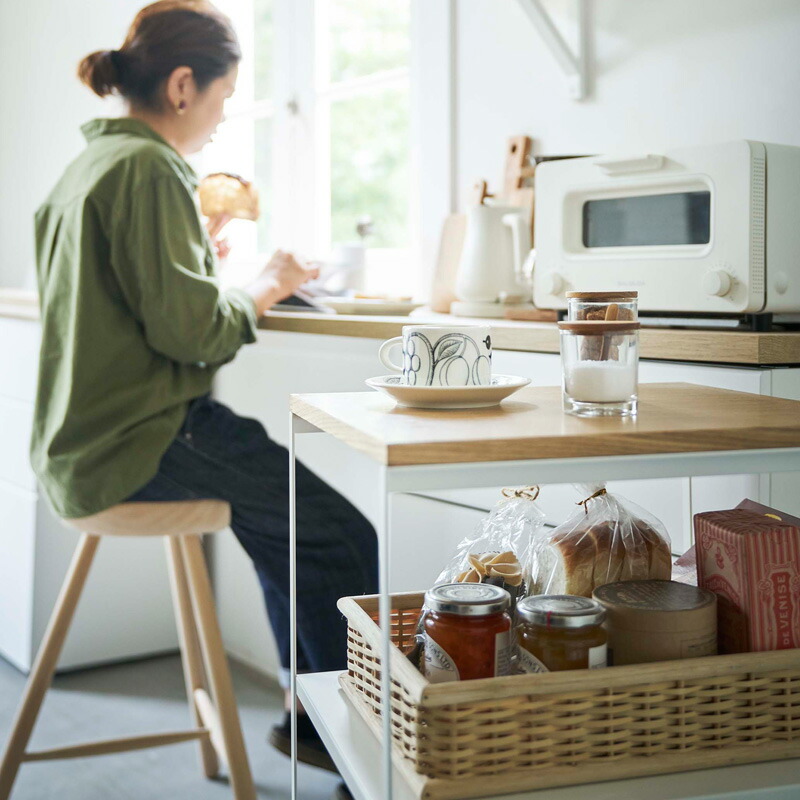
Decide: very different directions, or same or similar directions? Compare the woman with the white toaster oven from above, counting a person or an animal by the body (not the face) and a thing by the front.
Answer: very different directions

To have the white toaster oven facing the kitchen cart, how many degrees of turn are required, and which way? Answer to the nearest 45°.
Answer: approximately 45° to its left

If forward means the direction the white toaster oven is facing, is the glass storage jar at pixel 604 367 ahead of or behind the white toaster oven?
ahead

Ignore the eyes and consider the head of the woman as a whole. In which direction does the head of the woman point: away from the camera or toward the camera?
away from the camera

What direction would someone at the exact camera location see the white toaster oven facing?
facing the viewer and to the left of the viewer
